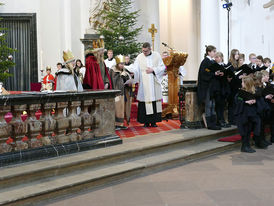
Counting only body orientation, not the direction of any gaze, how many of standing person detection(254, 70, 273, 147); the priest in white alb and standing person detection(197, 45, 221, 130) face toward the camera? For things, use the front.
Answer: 1
